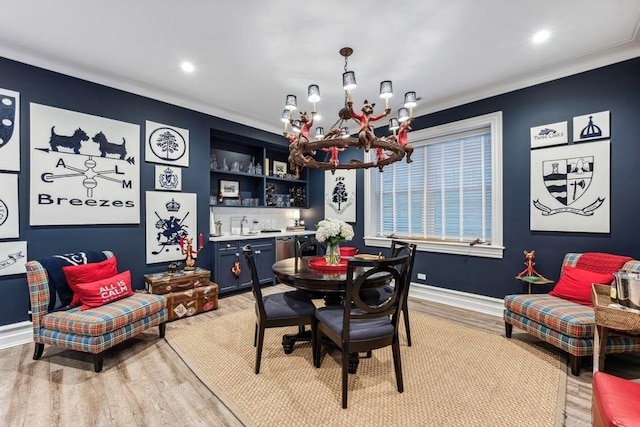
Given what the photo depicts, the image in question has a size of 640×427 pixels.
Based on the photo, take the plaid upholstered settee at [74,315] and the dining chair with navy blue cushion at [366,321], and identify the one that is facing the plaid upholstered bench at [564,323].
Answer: the plaid upholstered settee

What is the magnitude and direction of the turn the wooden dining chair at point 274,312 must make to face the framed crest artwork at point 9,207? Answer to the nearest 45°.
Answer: approximately 180°

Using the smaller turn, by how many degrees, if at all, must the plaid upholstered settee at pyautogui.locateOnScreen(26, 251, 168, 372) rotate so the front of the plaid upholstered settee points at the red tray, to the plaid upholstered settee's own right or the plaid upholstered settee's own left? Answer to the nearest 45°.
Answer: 0° — it already faces it

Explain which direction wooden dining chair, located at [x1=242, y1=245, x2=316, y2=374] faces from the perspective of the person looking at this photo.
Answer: facing to the right of the viewer

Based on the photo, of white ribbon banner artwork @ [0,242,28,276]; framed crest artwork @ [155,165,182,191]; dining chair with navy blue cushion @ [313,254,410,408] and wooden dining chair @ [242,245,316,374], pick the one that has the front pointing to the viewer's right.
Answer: the wooden dining chair

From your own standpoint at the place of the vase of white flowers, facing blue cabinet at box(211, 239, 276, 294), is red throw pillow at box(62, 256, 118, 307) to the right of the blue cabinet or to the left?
left

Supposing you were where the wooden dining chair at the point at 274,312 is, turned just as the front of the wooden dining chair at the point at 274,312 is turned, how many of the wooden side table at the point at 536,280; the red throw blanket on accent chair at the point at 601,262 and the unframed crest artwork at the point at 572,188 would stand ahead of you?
3
